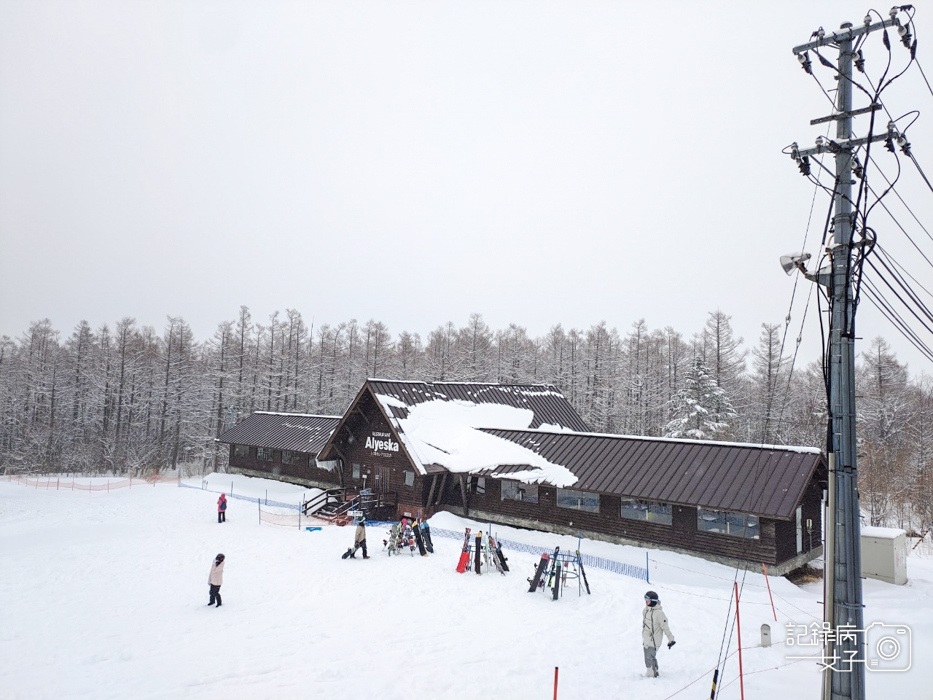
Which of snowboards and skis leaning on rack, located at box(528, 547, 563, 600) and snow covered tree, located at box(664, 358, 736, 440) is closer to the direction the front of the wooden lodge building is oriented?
the snowboards and skis leaning on rack

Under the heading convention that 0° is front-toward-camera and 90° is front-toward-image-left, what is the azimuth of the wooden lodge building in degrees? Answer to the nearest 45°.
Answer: approximately 45°

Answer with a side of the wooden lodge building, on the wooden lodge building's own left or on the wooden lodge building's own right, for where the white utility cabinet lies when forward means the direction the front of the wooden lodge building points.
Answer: on the wooden lodge building's own left

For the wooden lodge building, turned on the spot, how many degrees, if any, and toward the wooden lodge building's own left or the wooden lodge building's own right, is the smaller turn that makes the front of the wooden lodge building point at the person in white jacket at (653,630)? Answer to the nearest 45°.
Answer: approximately 45° to the wooden lodge building's own left

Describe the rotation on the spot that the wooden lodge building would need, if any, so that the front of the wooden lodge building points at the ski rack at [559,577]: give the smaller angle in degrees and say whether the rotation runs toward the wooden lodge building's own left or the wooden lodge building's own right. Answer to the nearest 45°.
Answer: approximately 45° to the wooden lodge building's own left

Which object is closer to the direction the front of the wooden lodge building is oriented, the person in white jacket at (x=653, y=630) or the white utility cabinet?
the person in white jacket

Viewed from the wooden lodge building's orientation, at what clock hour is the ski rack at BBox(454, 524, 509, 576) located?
The ski rack is roughly at 11 o'clock from the wooden lodge building.

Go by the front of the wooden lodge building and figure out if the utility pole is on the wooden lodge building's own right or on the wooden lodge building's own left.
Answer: on the wooden lodge building's own left
